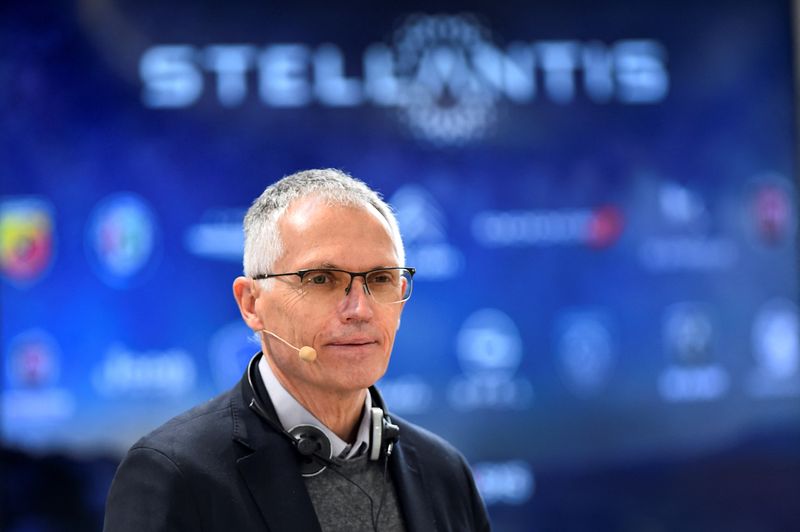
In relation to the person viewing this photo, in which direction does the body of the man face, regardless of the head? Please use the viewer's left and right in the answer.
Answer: facing the viewer and to the right of the viewer

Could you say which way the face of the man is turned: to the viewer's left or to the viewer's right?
to the viewer's right
